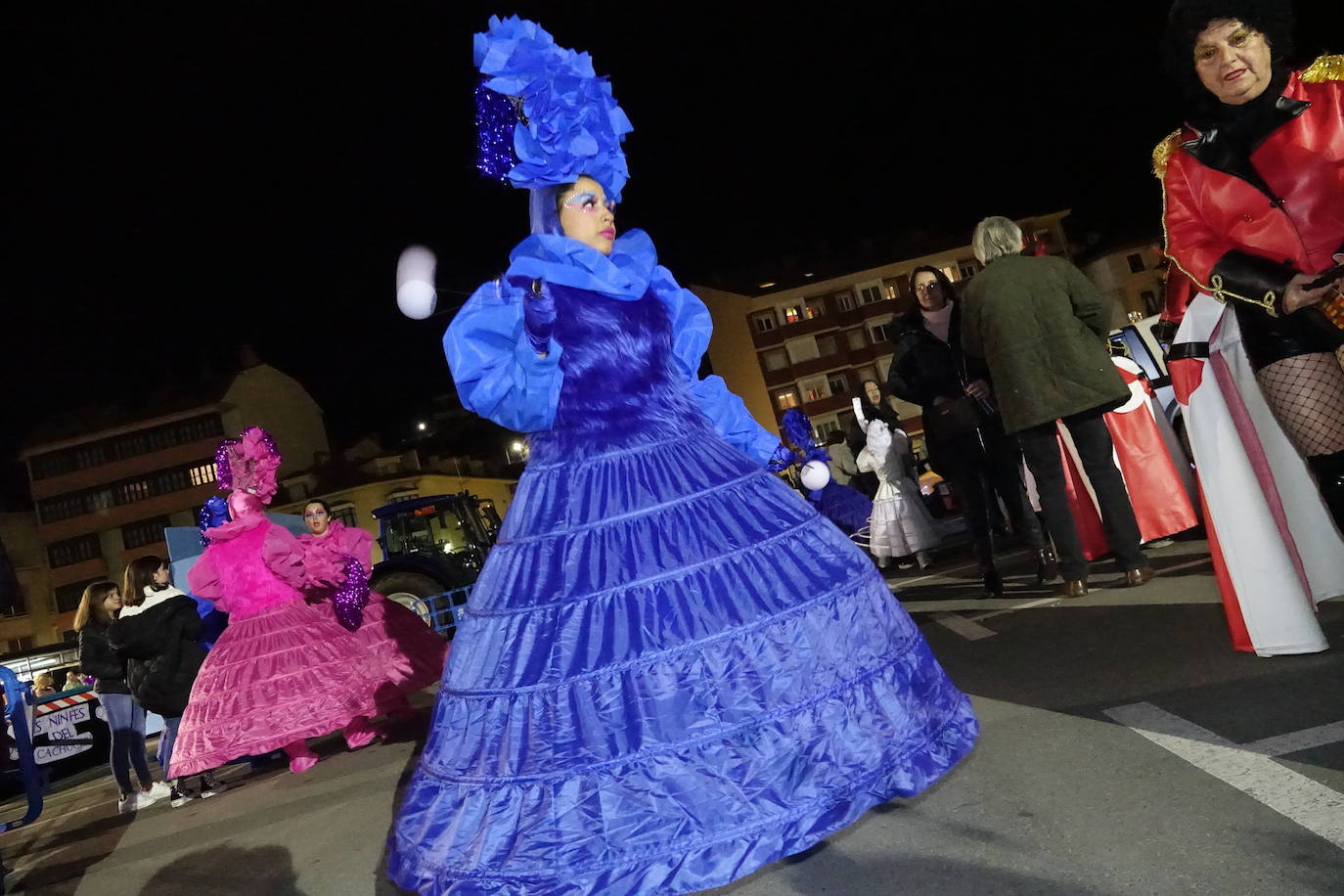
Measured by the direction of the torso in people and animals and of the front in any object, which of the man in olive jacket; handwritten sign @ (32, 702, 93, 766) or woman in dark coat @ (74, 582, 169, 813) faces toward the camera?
the handwritten sign

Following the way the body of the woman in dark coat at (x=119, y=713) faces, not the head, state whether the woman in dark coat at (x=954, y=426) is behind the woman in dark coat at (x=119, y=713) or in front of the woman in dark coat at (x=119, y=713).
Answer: in front

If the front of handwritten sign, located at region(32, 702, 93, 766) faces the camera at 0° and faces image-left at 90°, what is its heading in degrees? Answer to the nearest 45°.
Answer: approximately 0°

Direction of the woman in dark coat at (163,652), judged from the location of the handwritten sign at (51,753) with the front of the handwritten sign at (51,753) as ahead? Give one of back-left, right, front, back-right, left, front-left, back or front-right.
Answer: front

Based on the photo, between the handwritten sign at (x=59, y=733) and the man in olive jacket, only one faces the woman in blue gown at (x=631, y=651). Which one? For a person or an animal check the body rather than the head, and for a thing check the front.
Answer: the handwritten sign

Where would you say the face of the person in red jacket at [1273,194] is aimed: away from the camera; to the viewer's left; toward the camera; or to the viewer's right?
toward the camera

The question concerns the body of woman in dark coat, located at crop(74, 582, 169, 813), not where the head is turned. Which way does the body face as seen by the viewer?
to the viewer's right

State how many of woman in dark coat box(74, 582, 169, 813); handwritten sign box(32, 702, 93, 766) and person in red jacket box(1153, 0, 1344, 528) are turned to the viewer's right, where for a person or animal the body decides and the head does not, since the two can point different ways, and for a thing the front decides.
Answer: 1

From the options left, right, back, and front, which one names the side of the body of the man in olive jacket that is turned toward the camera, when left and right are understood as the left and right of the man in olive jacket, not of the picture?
back

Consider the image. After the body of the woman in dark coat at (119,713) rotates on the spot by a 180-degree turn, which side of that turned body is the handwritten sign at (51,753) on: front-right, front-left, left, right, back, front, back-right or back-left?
right

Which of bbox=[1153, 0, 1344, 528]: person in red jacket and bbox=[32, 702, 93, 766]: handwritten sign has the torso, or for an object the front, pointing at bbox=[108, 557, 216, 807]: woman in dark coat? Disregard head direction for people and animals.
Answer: the handwritten sign

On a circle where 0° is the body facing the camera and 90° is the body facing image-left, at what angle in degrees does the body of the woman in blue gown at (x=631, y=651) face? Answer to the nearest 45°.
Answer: approximately 315°

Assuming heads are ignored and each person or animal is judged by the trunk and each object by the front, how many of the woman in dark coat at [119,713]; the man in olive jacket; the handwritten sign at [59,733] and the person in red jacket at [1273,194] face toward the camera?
2

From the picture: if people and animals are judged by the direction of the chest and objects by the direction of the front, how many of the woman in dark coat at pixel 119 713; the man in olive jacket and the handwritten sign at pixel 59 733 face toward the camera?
1

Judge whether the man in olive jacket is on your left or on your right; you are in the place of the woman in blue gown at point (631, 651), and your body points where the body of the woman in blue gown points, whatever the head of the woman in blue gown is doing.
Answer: on your left

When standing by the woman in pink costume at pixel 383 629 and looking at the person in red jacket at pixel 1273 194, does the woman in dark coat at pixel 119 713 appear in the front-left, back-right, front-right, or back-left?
back-right

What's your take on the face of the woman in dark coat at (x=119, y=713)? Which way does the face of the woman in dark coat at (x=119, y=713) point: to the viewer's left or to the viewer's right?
to the viewer's right

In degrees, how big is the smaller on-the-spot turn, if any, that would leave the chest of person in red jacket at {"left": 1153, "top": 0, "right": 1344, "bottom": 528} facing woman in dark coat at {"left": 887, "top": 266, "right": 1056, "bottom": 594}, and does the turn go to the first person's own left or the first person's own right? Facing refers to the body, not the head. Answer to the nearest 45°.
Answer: approximately 135° to the first person's own right

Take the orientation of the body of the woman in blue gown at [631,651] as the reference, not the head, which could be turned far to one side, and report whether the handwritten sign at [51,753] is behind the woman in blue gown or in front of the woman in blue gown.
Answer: behind

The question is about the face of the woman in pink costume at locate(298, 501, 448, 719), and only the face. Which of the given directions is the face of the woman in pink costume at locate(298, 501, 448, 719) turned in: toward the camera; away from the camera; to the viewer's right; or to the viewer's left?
toward the camera
